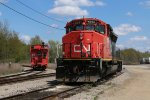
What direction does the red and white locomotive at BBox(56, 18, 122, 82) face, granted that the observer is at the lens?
facing the viewer
